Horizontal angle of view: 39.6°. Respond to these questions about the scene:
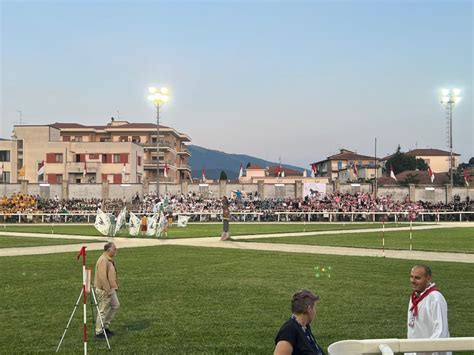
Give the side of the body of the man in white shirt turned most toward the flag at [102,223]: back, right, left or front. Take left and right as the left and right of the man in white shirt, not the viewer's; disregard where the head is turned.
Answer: right

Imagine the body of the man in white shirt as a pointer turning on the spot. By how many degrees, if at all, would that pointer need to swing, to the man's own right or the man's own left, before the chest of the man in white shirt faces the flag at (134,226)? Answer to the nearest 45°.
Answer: approximately 90° to the man's own right

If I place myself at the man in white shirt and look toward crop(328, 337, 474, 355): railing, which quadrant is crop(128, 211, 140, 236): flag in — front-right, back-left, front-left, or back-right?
back-right

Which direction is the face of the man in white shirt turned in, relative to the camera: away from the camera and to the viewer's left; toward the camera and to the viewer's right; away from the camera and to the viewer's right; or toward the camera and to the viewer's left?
toward the camera and to the viewer's left

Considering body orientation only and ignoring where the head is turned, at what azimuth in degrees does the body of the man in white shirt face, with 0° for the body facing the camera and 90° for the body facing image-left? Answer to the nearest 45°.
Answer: approximately 45°
